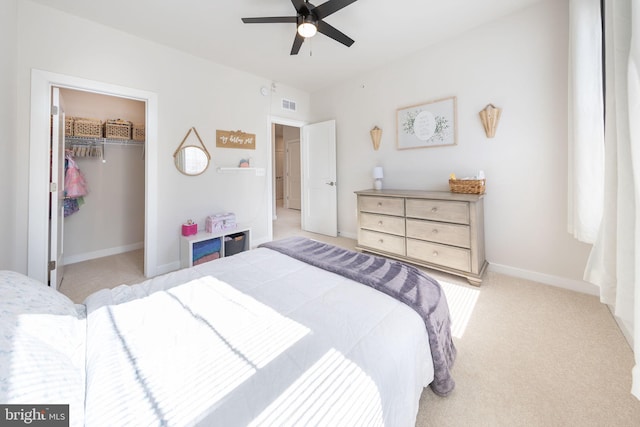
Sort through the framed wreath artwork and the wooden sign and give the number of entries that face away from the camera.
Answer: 0

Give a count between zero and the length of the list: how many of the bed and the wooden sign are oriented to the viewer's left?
0

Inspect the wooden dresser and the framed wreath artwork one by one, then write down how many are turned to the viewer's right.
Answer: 0

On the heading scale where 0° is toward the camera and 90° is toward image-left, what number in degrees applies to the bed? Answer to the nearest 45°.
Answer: approximately 225°

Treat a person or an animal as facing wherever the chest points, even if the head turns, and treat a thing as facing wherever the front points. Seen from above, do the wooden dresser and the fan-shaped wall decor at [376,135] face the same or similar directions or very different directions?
same or similar directions

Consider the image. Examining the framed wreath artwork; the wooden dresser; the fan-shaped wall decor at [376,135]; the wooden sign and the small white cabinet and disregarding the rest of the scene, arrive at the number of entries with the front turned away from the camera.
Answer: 0

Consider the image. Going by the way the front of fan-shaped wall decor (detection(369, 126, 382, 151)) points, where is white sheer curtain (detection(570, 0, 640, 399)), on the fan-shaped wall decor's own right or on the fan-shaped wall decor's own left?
on the fan-shaped wall decor's own left

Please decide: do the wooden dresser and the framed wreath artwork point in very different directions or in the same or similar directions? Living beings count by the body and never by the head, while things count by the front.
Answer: same or similar directions

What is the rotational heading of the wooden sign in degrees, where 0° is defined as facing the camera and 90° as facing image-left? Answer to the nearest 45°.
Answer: approximately 315°

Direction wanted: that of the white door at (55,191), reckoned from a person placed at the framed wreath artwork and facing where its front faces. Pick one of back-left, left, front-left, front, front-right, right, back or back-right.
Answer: front

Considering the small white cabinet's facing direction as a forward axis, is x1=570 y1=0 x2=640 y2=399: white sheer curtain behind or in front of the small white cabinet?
in front

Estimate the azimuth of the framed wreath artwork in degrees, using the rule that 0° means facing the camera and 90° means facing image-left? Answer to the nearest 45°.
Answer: approximately 45°

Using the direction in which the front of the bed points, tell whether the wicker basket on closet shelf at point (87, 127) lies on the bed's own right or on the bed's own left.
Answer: on the bed's own left

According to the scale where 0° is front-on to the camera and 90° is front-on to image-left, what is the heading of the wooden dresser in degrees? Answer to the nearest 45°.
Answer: approximately 45°

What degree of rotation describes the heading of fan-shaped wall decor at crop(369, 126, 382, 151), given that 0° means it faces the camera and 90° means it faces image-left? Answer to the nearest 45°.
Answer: approximately 45°
